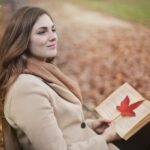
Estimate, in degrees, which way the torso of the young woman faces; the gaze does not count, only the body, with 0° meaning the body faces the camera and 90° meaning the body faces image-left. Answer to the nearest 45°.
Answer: approximately 270°
